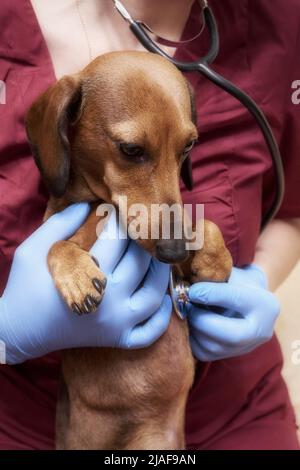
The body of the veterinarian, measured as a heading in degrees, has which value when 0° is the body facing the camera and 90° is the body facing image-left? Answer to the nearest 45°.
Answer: approximately 0°
